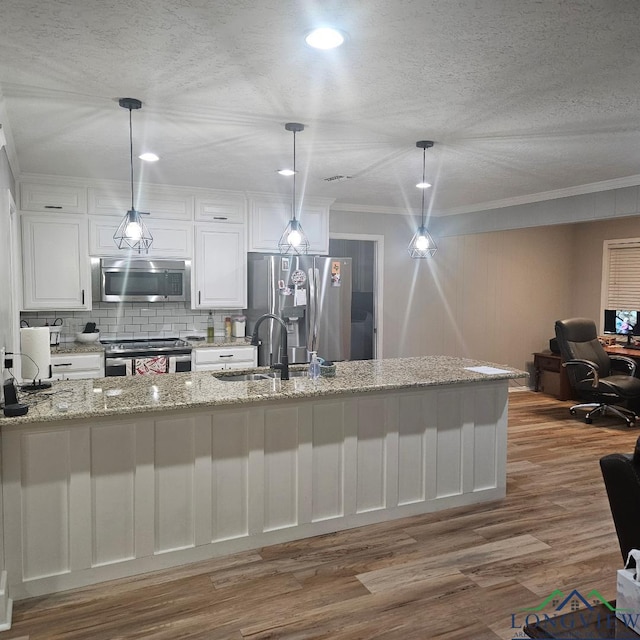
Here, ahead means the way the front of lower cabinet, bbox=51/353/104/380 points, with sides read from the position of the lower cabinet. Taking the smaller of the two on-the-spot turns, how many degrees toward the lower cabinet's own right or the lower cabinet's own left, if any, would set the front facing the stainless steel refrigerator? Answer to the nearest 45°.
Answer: approximately 90° to the lower cabinet's own left

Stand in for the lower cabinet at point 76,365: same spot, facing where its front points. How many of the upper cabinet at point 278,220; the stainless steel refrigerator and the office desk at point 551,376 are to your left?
3

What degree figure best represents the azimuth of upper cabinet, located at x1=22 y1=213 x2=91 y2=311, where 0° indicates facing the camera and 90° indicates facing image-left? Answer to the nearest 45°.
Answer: approximately 0°

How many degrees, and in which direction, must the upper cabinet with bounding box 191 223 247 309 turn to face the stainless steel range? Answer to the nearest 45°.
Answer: approximately 45° to its right

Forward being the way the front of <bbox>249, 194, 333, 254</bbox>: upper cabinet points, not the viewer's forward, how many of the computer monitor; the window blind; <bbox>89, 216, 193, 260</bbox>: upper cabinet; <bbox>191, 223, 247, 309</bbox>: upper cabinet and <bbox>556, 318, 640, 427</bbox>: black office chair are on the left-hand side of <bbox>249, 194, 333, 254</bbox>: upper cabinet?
3

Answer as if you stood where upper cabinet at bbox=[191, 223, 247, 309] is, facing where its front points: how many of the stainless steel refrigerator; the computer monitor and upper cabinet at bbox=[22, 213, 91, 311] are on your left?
2

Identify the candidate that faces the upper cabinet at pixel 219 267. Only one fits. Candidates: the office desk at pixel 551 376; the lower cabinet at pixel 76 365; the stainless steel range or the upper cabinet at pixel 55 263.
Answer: the office desk
